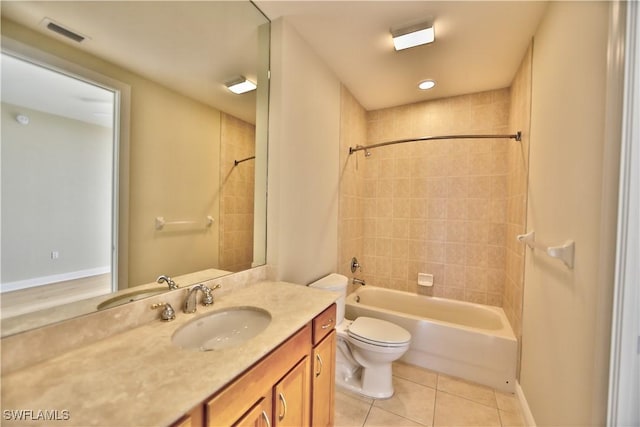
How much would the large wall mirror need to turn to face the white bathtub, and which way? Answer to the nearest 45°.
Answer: approximately 45° to its left

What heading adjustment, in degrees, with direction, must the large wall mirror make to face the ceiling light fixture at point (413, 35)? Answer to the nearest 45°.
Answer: approximately 45° to its left

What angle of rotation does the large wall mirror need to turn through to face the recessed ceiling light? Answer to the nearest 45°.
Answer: approximately 45° to its left

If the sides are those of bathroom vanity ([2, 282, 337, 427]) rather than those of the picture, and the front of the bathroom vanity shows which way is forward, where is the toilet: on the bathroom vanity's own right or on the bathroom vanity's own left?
on the bathroom vanity's own left

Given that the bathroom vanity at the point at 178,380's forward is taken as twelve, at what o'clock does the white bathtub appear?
The white bathtub is roughly at 10 o'clock from the bathroom vanity.
